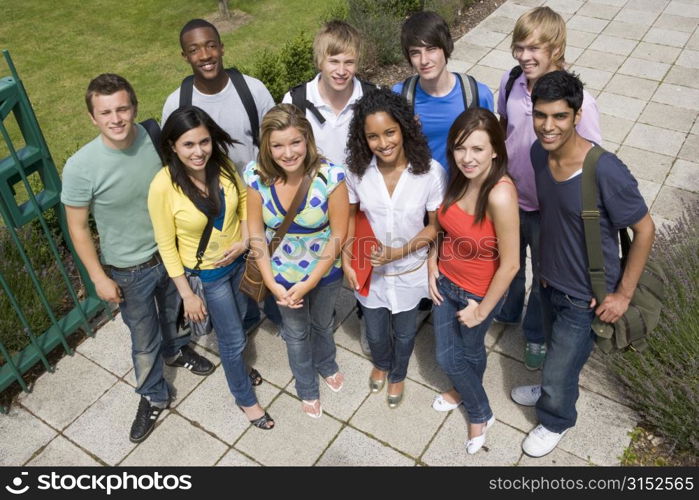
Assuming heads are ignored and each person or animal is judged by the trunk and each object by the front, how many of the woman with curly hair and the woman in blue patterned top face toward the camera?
2

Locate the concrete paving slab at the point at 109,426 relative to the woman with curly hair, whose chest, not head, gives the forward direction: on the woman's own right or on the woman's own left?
on the woman's own right

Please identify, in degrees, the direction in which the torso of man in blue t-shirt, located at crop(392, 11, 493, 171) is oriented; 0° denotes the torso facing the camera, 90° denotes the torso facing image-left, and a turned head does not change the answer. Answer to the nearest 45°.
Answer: approximately 0°

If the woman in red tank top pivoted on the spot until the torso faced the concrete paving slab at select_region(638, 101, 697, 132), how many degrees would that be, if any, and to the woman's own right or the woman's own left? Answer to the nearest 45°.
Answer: approximately 180°

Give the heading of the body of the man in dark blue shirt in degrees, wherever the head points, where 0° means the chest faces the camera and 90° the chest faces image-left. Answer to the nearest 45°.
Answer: approximately 45°

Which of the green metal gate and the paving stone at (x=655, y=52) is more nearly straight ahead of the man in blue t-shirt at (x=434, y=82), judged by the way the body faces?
the green metal gate

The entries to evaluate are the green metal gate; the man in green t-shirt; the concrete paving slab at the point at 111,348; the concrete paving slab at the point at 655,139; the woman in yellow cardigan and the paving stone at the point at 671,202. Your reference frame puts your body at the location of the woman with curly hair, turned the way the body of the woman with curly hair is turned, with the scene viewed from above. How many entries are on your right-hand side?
4
